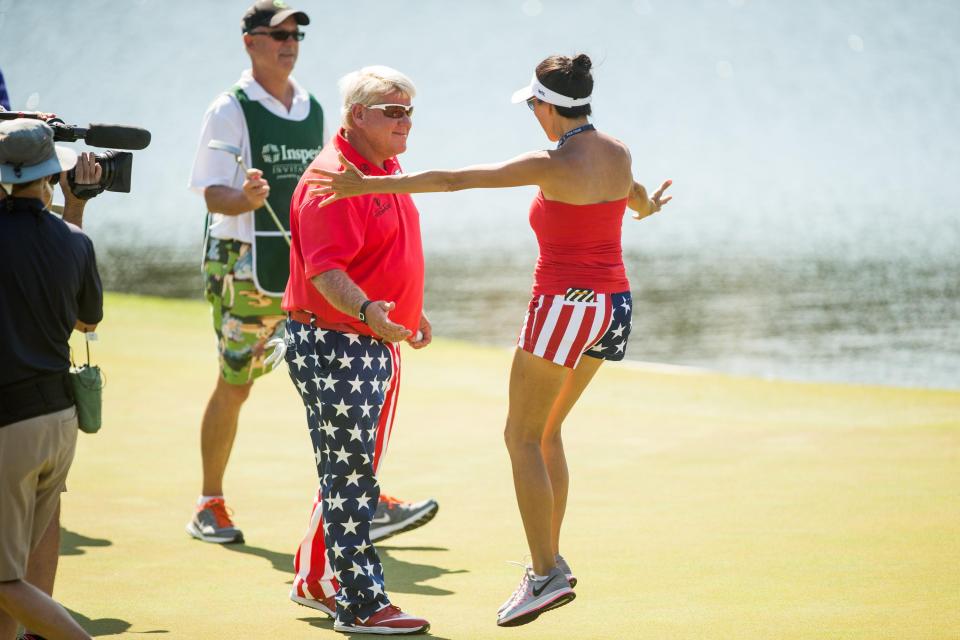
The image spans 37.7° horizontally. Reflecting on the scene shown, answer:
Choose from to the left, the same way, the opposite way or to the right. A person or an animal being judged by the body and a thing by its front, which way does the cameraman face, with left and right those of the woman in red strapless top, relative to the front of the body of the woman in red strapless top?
to the right

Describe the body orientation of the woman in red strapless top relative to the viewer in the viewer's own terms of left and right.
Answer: facing away from the viewer and to the left of the viewer

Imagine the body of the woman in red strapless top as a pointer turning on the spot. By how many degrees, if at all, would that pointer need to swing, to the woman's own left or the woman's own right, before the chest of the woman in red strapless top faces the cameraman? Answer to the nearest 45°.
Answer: approximately 90° to the woman's own left

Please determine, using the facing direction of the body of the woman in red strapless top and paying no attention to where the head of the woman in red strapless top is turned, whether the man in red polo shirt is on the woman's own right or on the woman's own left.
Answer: on the woman's own left

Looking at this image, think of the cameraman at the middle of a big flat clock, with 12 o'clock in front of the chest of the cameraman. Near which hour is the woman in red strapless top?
The woman in red strapless top is roughly at 1 o'clock from the cameraman.

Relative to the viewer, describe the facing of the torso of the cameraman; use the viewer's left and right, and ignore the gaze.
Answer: facing away from the viewer and to the right of the viewer

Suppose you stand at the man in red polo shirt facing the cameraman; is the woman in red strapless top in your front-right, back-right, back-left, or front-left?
back-left
